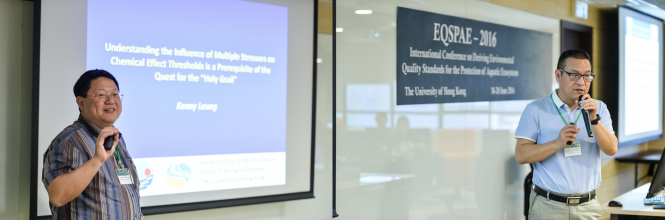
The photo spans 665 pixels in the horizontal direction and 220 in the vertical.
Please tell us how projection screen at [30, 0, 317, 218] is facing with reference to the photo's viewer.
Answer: facing the viewer and to the right of the viewer
